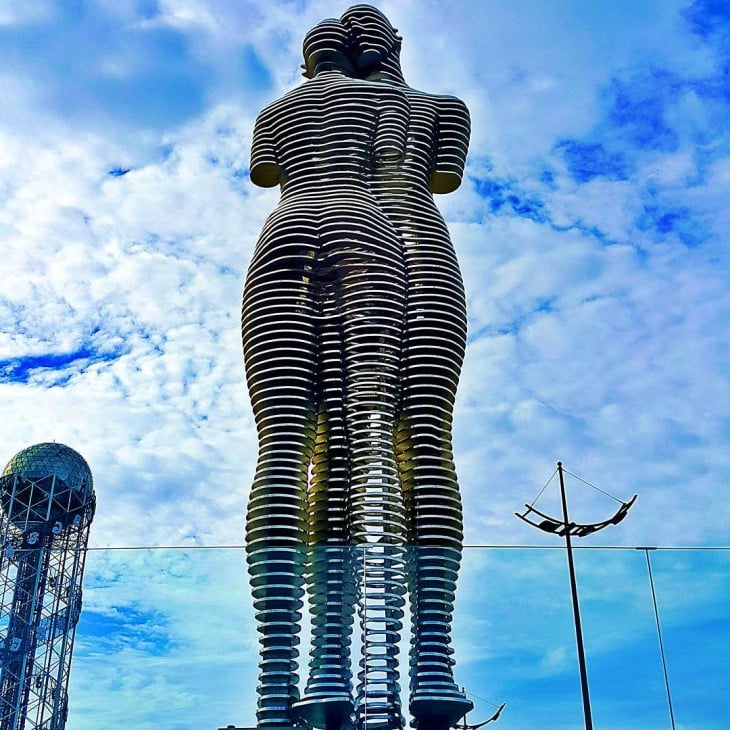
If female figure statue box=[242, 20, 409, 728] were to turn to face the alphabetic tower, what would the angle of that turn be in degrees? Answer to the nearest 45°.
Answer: approximately 45° to its left

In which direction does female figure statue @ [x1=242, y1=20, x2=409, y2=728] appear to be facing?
away from the camera
